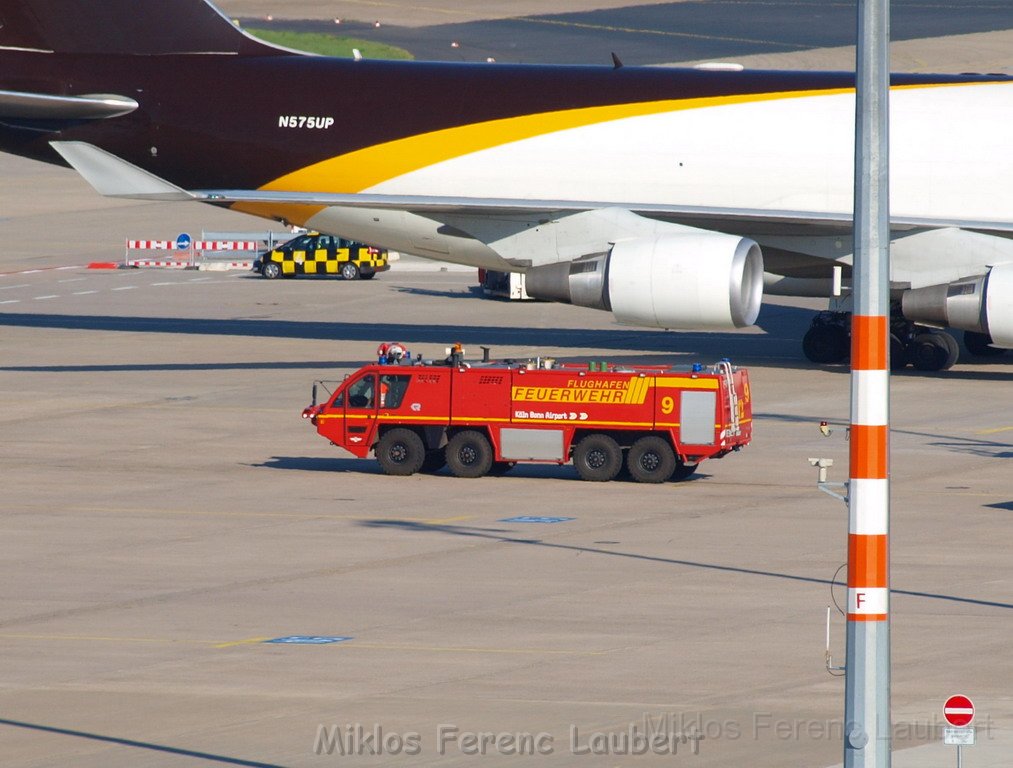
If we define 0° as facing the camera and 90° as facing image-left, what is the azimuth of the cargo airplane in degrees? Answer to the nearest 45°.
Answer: approximately 270°

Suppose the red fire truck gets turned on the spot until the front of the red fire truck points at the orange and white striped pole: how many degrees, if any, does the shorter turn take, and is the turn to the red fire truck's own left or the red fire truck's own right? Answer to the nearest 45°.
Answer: approximately 90° to the red fire truck's own left

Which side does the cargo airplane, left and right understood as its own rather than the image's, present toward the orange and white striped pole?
right

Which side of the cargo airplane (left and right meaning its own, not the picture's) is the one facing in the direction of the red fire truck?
right

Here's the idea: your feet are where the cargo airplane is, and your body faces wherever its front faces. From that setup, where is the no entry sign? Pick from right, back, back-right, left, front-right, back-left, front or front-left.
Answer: right

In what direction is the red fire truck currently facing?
to the viewer's left

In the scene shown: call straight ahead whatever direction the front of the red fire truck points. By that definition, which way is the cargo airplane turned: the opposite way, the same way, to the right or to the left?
the opposite way

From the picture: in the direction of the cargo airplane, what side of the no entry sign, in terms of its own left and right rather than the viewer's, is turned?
back
